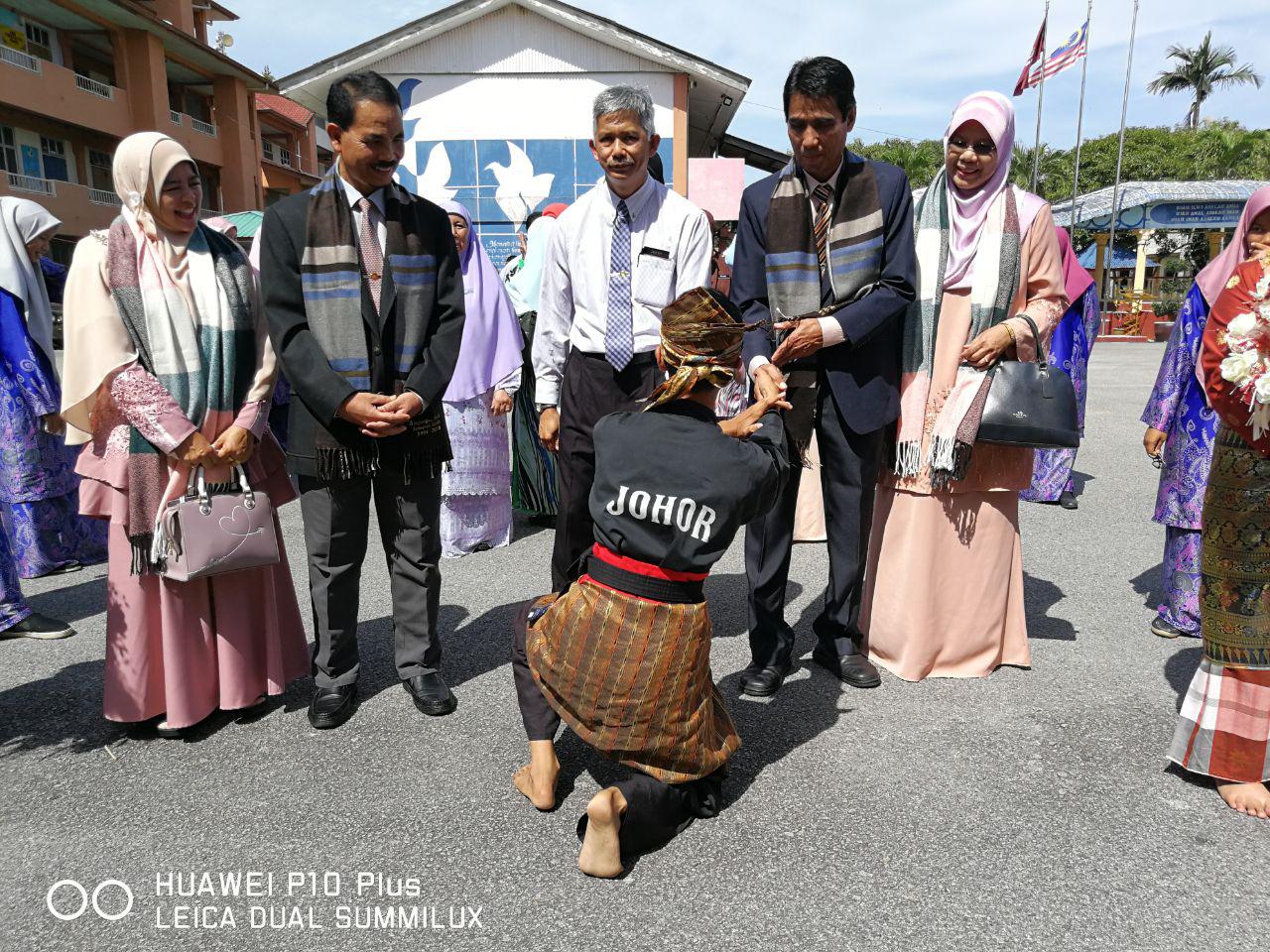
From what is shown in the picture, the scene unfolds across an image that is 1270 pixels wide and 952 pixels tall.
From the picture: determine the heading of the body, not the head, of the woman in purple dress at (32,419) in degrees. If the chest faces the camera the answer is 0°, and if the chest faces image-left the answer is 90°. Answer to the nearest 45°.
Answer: approximately 270°

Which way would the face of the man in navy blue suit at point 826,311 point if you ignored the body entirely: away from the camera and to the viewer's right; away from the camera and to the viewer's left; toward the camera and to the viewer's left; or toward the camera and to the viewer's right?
toward the camera and to the viewer's left

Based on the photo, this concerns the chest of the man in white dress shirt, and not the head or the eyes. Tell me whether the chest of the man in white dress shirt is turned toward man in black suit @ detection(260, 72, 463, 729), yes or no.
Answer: no

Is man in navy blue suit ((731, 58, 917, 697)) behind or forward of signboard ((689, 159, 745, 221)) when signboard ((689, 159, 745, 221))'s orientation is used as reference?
forward

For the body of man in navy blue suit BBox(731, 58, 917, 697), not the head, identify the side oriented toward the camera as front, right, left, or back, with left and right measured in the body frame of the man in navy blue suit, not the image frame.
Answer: front

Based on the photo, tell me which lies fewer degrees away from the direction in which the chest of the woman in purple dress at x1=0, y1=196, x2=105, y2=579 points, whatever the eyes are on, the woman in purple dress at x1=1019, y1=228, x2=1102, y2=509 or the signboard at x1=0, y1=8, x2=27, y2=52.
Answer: the woman in purple dress

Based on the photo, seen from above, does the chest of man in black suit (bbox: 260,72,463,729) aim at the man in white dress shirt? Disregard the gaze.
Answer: no

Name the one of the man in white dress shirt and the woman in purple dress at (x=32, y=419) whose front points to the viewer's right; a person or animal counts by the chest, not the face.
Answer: the woman in purple dress

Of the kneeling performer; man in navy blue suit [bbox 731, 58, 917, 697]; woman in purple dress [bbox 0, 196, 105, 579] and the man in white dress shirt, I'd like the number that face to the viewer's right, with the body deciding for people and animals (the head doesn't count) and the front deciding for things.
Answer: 1

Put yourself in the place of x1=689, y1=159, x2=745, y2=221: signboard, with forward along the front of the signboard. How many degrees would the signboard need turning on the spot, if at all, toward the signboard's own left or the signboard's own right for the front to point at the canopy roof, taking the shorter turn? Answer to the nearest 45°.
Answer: approximately 135° to the signboard's own left

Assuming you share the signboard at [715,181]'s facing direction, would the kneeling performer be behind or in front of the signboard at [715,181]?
in front

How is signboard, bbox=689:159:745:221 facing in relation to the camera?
toward the camera

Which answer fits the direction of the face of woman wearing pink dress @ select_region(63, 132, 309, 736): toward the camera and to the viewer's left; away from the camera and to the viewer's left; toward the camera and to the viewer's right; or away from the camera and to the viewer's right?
toward the camera and to the viewer's right

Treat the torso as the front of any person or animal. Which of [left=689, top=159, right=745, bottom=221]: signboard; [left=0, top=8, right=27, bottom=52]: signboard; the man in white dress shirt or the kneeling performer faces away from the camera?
the kneeling performer

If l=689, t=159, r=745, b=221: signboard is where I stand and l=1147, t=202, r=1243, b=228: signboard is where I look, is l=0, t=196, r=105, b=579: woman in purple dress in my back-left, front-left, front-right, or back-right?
back-right

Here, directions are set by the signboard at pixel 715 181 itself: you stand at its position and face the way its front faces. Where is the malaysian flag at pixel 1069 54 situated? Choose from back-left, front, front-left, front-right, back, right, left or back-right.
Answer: back-left
